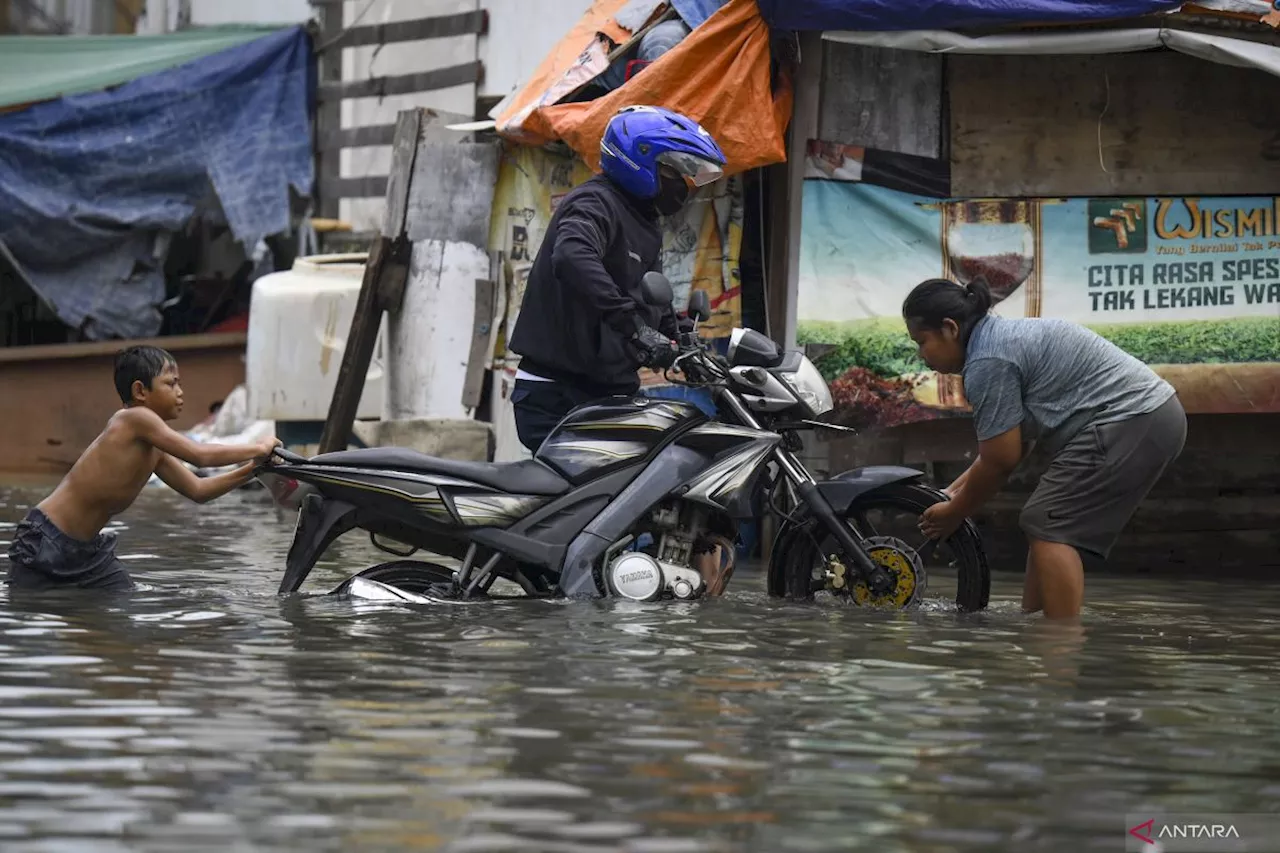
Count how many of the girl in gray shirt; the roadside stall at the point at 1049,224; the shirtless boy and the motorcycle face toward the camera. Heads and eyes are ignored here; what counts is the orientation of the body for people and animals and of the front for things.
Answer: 1

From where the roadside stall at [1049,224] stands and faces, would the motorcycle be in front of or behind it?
in front

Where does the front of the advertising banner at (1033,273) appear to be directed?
toward the camera

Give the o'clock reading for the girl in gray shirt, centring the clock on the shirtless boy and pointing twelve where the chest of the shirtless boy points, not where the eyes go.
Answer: The girl in gray shirt is roughly at 1 o'clock from the shirtless boy.

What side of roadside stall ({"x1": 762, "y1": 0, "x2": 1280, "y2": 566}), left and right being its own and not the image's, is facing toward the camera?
front

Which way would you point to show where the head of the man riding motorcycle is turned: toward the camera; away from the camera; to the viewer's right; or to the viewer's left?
to the viewer's right

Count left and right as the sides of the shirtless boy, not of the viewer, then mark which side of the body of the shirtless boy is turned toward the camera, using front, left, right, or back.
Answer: right

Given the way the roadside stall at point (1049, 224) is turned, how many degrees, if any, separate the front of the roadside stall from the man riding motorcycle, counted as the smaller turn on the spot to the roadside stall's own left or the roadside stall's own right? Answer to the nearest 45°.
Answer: approximately 45° to the roadside stall's own right

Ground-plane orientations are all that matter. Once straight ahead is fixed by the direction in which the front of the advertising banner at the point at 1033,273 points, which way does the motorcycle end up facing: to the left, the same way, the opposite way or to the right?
to the left

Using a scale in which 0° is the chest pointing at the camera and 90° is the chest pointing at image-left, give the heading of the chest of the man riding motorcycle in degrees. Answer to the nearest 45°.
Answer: approximately 315°

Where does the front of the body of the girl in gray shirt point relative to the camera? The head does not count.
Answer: to the viewer's left

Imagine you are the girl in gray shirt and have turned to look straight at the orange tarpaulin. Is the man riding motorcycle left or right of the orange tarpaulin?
left

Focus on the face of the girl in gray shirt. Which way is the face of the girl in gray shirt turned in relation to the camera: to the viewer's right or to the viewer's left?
to the viewer's left

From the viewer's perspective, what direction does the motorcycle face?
to the viewer's right
